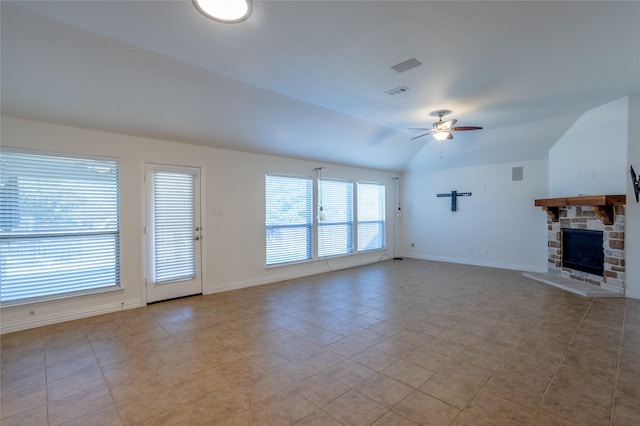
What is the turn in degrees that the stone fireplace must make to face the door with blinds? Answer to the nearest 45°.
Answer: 0° — it already faces it

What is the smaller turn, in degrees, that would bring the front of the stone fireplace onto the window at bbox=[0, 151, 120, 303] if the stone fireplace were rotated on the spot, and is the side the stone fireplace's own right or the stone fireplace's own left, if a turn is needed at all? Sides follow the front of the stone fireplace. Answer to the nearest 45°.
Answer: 0° — it already faces it

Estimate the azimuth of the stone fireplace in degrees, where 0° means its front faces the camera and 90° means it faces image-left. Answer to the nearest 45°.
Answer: approximately 45°

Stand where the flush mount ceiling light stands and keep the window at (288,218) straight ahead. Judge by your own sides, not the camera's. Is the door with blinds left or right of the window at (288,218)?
left

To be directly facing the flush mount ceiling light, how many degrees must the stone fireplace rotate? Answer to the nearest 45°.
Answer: approximately 45° to its left
